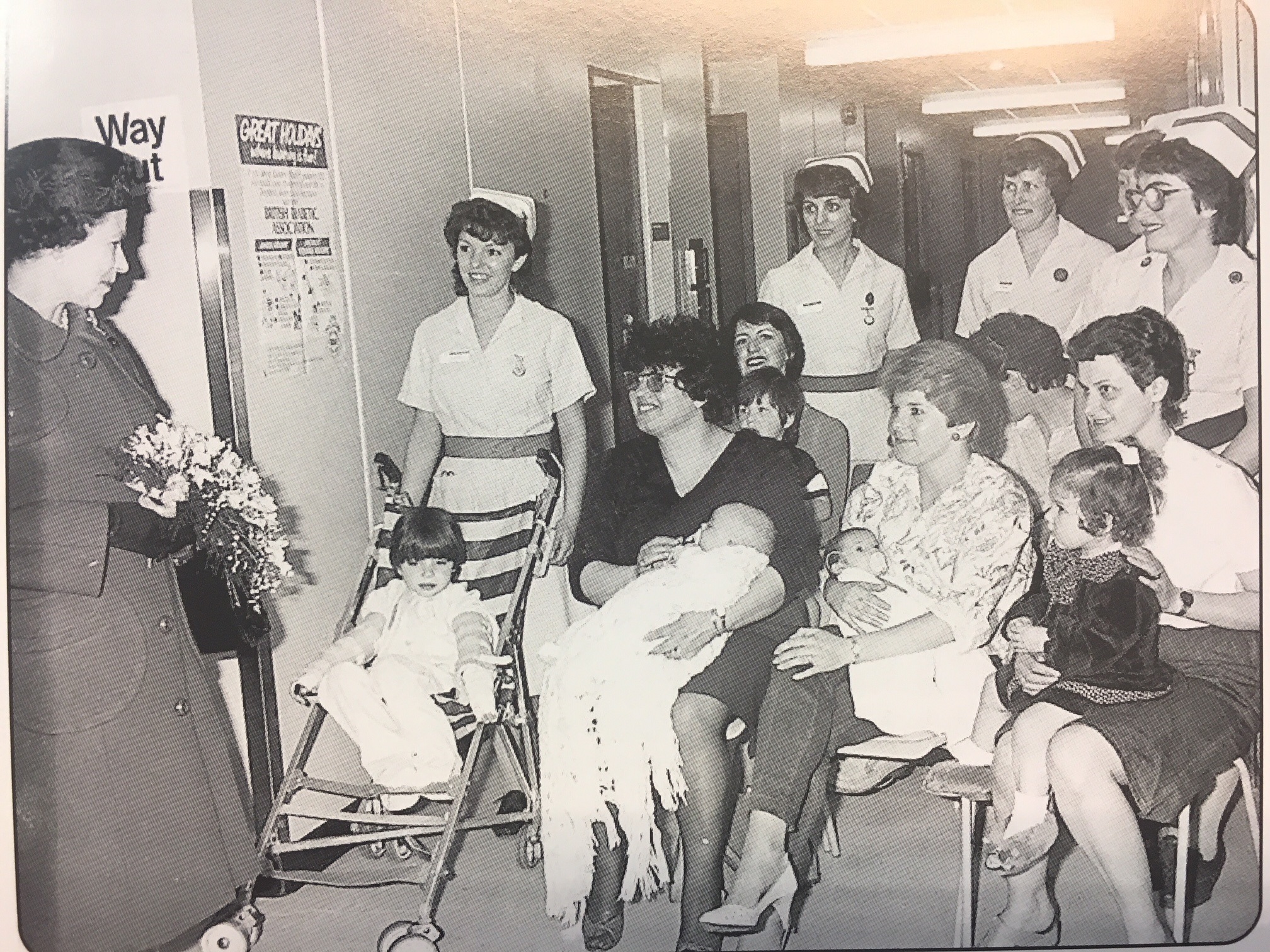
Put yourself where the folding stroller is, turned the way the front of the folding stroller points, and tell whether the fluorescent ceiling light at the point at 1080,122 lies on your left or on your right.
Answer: on your left

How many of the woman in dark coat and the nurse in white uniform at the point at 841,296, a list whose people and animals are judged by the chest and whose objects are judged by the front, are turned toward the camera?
1

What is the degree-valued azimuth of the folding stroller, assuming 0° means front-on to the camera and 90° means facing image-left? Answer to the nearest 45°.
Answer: approximately 45°

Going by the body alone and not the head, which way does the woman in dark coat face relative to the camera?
to the viewer's right
